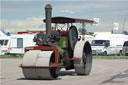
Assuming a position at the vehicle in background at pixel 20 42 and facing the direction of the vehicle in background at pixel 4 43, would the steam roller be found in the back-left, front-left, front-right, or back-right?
back-left

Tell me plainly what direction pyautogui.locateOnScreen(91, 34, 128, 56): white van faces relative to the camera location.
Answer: facing the viewer and to the left of the viewer

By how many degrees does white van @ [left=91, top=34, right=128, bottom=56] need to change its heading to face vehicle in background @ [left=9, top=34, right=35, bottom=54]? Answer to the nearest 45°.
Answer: approximately 45° to its right

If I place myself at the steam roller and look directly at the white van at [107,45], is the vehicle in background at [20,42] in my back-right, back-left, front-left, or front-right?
front-left

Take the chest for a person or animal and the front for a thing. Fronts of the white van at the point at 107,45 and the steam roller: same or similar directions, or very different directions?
same or similar directions

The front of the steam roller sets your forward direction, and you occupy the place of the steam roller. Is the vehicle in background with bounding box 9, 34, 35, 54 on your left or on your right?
on your right

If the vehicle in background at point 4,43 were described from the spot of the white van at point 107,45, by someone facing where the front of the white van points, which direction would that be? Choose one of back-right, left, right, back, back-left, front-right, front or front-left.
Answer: front-right

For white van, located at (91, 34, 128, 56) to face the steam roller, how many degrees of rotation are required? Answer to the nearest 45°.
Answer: approximately 45° to its left
